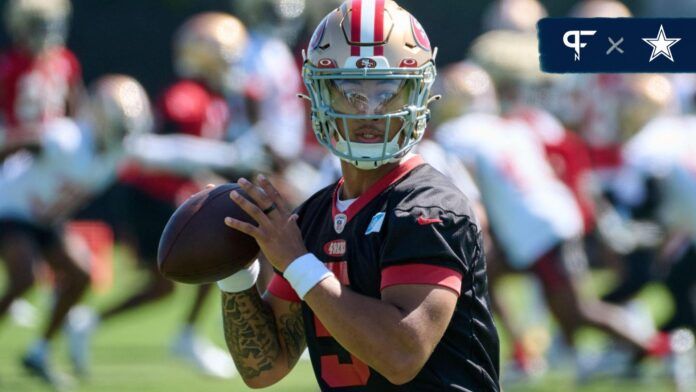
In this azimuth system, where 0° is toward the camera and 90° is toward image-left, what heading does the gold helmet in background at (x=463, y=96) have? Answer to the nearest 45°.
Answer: approximately 90°

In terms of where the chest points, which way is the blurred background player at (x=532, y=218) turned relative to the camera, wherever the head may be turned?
to the viewer's left

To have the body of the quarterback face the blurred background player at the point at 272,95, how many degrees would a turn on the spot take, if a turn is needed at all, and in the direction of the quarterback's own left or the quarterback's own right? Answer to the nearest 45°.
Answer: approximately 135° to the quarterback's own right

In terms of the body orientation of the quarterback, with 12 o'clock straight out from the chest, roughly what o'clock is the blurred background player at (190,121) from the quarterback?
The blurred background player is roughly at 4 o'clock from the quarterback.

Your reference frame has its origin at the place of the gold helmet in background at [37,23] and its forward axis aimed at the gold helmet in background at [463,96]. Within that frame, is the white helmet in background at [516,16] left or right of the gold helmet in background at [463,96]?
left

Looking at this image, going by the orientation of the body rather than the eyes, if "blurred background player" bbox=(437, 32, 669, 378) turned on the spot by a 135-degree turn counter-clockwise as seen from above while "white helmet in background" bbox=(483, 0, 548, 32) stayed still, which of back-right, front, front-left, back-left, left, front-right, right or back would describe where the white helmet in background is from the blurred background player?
back-left

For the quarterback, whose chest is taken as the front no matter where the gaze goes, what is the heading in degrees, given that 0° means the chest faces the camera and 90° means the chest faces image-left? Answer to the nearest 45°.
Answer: approximately 45°

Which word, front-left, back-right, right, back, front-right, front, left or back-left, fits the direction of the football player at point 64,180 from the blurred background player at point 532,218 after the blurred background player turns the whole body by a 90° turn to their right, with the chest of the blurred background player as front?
left
